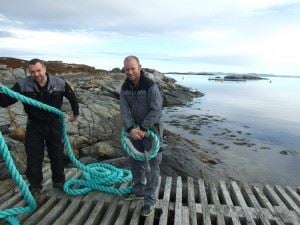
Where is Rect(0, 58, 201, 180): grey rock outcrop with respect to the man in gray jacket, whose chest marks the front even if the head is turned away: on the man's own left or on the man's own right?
on the man's own right

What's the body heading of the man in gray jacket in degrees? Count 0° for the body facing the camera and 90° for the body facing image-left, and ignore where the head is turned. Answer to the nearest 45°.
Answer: approximately 45°
